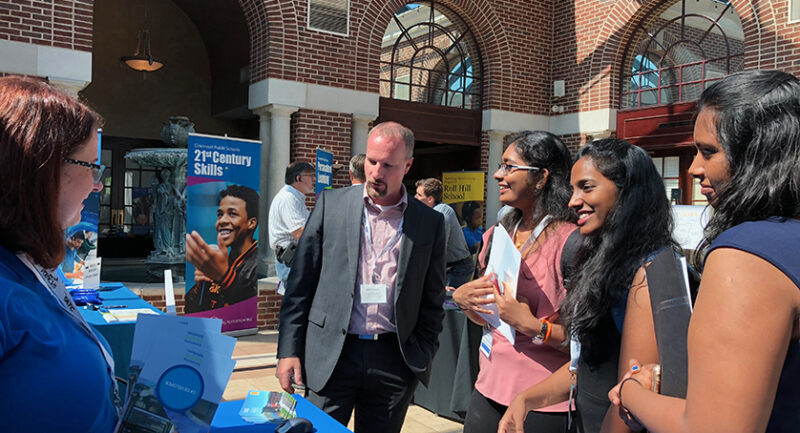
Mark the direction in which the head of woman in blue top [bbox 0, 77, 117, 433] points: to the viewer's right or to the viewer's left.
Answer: to the viewer's right

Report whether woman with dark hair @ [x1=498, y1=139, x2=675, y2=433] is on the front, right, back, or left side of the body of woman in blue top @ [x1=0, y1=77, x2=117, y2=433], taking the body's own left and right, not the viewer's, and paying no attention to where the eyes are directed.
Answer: front

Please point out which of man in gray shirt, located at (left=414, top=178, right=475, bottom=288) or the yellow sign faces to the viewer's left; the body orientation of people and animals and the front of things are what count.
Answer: the man in gray shirt

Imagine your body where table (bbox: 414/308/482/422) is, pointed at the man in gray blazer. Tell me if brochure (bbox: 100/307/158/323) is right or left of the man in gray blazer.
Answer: right

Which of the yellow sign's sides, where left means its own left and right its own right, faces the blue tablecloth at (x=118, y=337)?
front

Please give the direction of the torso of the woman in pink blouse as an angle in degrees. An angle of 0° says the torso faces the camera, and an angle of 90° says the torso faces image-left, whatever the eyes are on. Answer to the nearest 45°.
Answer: approximately 45°

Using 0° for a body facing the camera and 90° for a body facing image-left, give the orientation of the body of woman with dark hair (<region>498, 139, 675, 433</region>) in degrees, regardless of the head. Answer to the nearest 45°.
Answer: approximately 45°

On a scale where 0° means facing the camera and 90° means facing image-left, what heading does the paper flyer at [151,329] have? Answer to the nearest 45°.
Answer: approximately 0°

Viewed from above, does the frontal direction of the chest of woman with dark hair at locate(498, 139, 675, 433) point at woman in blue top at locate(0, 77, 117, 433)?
yes

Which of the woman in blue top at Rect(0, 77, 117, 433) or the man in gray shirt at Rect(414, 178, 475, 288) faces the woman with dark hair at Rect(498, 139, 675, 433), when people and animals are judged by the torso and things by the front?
the woman in blue top

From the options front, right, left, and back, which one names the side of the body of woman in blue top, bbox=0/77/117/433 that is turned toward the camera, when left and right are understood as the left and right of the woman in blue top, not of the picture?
right

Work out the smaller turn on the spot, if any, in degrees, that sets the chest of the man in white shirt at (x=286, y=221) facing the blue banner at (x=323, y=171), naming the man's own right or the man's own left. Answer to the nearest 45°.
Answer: approximately 90° to the man's own left

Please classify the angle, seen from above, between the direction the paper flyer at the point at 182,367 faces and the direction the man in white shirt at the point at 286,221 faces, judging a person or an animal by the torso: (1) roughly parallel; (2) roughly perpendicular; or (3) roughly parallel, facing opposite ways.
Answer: roughly perpendicular

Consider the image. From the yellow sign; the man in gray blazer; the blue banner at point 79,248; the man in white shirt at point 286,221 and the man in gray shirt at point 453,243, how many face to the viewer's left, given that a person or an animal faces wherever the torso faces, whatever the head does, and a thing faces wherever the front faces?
1

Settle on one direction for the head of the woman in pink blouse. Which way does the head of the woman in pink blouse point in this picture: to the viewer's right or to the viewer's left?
to the viewer's left

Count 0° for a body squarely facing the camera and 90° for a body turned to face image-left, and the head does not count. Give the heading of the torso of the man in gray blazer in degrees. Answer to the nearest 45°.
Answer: approximately 0°

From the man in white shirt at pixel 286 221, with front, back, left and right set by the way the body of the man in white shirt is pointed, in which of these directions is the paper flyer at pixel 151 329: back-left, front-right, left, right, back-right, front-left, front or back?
right

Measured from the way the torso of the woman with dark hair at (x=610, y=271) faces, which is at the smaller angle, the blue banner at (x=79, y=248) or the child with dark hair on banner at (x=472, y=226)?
the blue banner
